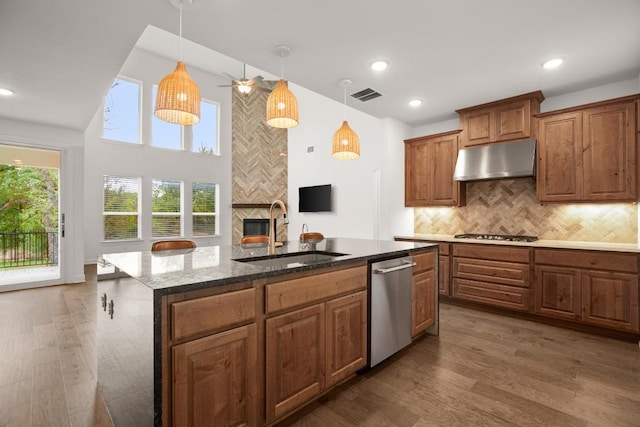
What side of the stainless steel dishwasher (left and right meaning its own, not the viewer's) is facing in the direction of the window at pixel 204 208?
back

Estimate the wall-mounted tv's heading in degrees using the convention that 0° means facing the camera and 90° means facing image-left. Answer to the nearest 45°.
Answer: approximately 45°

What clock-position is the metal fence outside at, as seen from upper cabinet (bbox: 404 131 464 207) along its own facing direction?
The metal fence outside is roughly at 1 o'clock from the upper cabinet.

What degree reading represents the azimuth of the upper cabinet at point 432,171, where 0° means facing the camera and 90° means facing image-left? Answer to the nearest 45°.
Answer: approximately 45°

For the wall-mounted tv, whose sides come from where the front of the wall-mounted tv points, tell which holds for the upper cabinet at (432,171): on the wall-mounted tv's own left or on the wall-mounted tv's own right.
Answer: on the wall-mounted tv's own left

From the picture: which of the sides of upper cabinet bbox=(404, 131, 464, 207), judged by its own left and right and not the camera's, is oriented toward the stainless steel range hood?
left
